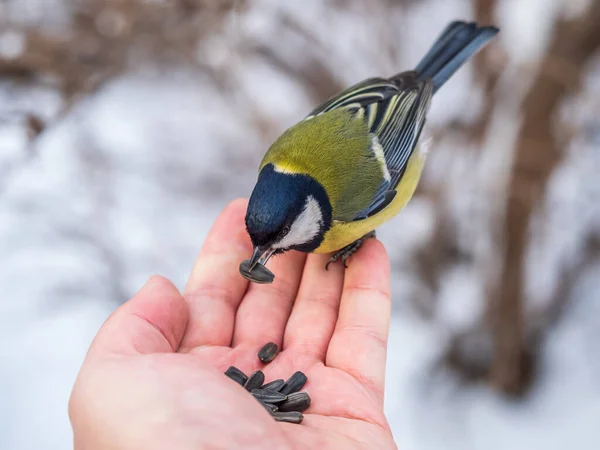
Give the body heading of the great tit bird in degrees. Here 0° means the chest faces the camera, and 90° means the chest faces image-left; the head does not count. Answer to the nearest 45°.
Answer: approximately 45°

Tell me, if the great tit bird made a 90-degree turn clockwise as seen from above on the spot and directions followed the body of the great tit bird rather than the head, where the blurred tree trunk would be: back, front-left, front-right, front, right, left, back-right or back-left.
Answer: right
